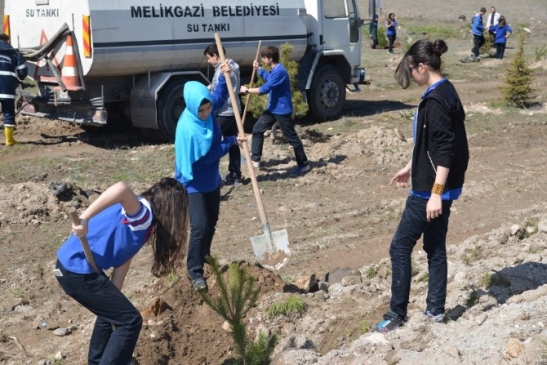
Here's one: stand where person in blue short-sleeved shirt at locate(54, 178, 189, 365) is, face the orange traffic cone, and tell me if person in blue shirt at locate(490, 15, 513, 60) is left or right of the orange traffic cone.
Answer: right

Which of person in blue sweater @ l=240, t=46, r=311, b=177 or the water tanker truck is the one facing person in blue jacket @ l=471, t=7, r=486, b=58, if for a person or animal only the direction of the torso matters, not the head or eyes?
the water tanker truck

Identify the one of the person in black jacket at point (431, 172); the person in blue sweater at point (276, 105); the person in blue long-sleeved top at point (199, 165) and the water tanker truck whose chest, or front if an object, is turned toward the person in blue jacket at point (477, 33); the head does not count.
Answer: the water tanker truck

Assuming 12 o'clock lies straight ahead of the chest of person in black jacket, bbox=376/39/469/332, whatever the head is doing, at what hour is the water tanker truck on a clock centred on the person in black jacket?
The water tanker truck is roughly at 2 o'clock from the person in black jacket.

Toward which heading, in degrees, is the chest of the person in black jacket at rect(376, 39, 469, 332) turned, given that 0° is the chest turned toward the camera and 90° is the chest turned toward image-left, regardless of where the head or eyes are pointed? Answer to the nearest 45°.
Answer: approximately 90°

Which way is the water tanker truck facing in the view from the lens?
facing away from the viewer and to the right of the viewer

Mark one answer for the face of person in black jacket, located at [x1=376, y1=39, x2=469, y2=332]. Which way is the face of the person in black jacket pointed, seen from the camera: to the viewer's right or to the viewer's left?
to the viewer's left

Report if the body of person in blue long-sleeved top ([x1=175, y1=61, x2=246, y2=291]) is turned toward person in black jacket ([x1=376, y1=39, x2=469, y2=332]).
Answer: yes
